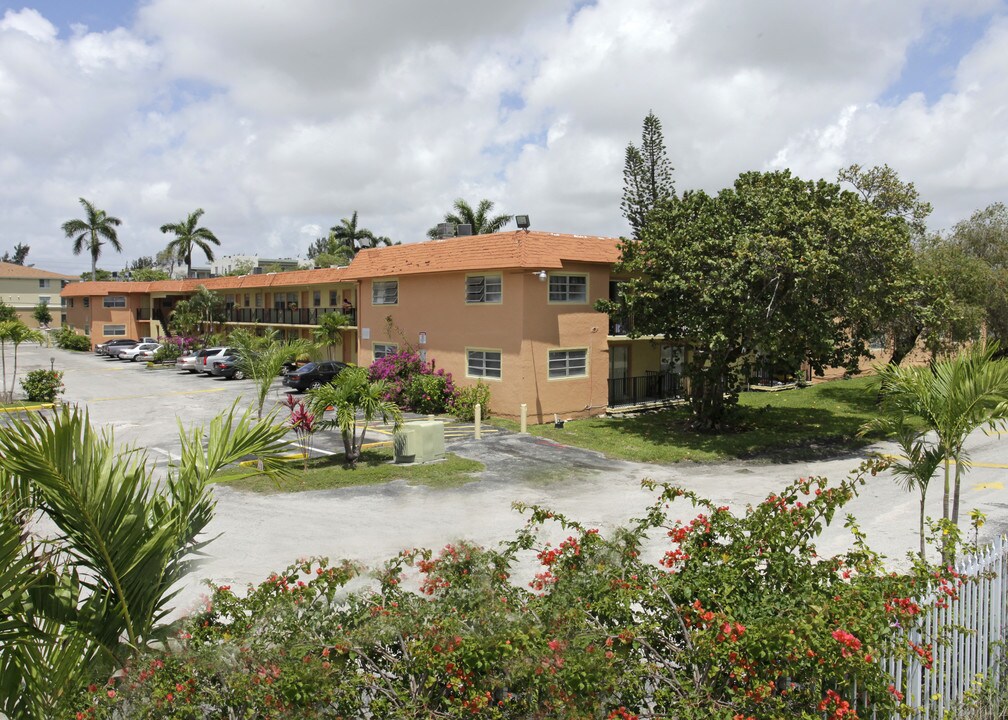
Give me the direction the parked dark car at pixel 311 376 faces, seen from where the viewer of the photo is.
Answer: facing away from the viewer and to the right of the viewer

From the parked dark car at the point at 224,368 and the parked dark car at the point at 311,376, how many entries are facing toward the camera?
0

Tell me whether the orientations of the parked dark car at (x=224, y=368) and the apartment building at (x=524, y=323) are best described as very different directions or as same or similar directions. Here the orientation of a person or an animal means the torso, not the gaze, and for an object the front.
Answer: very different directions

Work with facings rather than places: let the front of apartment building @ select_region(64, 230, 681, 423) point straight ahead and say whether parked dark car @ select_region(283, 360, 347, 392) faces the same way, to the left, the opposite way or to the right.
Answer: the opposite way

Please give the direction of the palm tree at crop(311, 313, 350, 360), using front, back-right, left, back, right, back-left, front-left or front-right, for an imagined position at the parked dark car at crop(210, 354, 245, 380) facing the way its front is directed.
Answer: right

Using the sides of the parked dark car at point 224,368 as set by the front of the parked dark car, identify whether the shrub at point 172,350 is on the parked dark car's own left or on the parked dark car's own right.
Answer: on the parked dark car's own left

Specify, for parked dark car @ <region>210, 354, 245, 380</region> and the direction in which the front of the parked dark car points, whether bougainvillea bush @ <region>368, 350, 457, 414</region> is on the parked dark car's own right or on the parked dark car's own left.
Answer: on the parked dark car's own right

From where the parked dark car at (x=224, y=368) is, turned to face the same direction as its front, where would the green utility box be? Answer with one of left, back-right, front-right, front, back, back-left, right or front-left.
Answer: back-right

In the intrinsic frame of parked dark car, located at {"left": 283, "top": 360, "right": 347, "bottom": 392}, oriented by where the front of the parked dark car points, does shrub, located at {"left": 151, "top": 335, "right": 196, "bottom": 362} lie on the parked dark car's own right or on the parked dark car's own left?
on the parked dark car's own left

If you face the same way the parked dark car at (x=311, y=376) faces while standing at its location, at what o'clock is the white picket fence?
The white picket fence is roughly at 4 o'clock from the parked dark car.

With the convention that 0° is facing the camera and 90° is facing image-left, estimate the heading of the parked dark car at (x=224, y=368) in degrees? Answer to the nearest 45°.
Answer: approximately 225°

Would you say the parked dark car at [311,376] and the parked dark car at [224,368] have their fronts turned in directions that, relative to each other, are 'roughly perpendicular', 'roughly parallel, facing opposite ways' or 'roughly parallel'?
roughly parallel

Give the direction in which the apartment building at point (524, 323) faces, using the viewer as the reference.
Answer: facing the viewer and to the left of the viewer

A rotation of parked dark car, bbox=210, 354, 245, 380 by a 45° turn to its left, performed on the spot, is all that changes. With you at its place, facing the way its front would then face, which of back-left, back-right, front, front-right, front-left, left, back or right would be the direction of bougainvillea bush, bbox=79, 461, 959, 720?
back

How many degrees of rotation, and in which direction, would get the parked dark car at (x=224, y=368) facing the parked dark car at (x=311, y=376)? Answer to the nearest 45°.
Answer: approximately 90° to its right

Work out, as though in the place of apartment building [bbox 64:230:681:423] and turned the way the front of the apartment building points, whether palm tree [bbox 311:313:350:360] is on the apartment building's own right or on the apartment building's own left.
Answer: on the apartment building's own right
